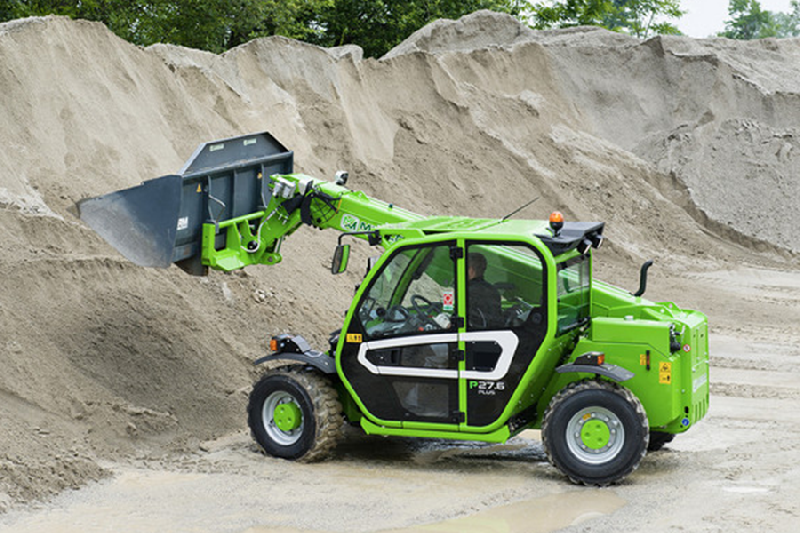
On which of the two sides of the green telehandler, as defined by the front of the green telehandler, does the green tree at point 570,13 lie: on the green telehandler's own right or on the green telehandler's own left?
on the green telehandler's own right

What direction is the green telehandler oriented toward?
to the viewer's left
